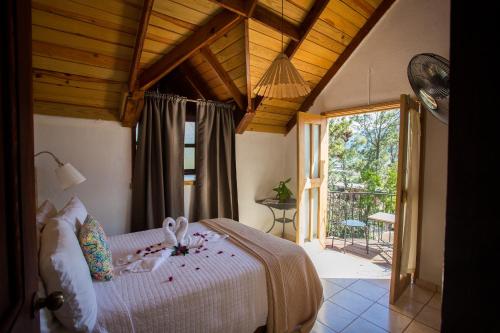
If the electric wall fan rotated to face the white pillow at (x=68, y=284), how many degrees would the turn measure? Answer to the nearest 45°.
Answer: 0° — it already faces it

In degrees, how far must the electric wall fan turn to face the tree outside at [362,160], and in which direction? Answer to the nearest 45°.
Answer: approximately 135° to its right

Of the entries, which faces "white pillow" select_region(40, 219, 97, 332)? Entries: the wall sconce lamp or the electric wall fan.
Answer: the electric wall fan

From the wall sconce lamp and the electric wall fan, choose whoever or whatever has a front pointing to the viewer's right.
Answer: the wall sconce lamp

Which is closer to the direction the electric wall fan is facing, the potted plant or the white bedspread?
the white bedspread

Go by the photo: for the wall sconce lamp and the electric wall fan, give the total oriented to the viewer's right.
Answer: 1

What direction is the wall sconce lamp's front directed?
to the viewer's right

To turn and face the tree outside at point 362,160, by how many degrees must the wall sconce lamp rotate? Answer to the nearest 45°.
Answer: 0° — it already faces it

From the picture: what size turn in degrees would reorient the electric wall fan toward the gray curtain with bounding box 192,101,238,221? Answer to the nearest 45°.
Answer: approximately 45° to its right

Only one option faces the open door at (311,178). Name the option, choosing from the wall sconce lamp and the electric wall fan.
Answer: the wall sconce lamp

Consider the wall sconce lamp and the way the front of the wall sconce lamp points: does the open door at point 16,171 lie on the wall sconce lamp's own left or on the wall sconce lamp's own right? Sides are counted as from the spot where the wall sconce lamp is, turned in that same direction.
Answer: on the wall sconce lamp's own right

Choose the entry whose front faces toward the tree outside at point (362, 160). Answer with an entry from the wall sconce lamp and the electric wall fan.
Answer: the wall sconce lamp

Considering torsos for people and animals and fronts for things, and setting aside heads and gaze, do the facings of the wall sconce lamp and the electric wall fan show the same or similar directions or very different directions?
very different directions
